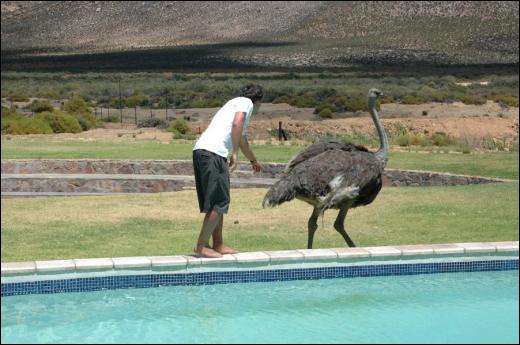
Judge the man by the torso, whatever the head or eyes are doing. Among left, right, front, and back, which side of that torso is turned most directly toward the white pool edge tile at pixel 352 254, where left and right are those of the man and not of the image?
front

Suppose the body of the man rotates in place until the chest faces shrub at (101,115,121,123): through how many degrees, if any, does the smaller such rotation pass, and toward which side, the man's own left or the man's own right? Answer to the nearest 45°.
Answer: approximately 90° to the man's own left

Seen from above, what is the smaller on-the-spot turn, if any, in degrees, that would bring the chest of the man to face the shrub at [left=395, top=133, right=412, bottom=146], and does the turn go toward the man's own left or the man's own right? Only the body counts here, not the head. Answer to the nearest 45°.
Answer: approximately 90° to the man's own left

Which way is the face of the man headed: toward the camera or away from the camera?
away from the camera

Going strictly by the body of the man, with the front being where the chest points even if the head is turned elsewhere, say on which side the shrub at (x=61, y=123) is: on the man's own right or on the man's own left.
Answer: on the man's own left

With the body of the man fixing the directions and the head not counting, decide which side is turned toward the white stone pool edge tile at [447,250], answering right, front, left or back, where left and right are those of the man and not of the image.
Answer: front

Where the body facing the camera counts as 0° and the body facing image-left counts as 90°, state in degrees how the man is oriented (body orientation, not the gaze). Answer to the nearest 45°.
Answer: approximately 270°

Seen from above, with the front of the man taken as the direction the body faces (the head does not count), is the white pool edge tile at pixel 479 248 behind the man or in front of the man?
in front
